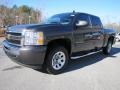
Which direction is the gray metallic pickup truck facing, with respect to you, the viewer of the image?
facing the viewer and to the left of the viewer
